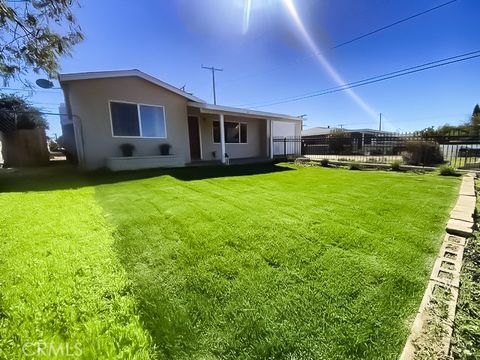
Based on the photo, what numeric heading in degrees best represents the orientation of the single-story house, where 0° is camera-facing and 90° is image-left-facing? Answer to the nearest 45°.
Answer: approximately 315°

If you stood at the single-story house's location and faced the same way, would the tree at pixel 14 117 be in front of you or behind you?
behind

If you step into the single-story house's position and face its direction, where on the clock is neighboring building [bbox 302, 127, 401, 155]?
The neighboring building is roughly at 10 o'clock from the single-story house.

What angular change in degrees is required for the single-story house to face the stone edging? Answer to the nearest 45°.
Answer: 0° — it already faces it
